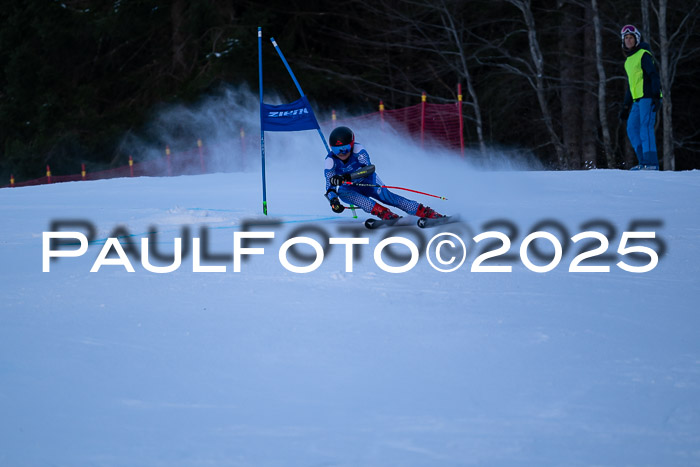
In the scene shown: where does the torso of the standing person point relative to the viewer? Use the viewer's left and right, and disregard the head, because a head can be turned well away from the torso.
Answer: facing the viewer and to the left of the viewer

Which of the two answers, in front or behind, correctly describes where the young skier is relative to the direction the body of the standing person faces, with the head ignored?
in front

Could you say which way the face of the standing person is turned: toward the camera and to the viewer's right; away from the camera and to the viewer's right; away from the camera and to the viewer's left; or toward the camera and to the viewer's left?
toward the camera and to the viewer's left
